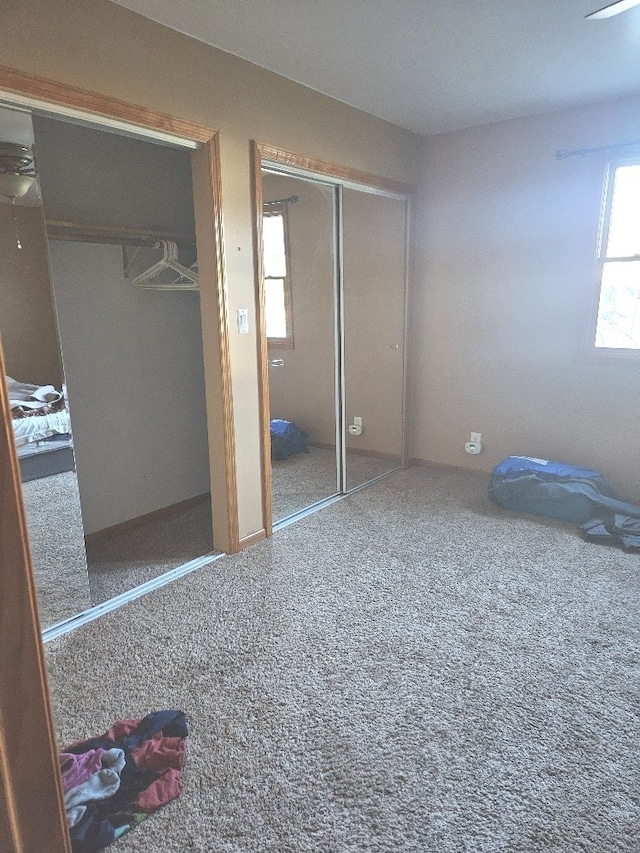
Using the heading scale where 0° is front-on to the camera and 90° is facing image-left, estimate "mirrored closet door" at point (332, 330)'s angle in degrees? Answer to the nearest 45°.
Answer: approximately 315°

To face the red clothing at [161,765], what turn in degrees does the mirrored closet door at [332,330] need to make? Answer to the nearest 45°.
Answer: approximately 45° to its right

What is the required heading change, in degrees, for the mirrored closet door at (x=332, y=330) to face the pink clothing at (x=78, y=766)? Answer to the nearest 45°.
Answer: approximately 45° to its right

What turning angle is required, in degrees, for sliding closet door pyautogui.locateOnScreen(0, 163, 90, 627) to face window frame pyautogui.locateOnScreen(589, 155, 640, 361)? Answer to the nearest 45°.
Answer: approximately 45° to its left

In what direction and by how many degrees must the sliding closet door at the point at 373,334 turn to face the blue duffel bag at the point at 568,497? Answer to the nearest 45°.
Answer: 0° — it already faces it

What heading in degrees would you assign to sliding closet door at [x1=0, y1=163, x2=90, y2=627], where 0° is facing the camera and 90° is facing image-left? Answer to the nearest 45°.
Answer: approximately 315°

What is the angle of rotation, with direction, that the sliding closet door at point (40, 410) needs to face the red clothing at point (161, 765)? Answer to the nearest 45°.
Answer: approximately 45° to its right

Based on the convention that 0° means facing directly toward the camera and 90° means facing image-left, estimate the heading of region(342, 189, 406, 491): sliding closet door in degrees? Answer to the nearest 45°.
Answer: approximately 315°

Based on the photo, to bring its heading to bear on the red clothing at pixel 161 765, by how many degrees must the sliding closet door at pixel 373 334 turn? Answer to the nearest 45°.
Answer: approximately 45° to its right
